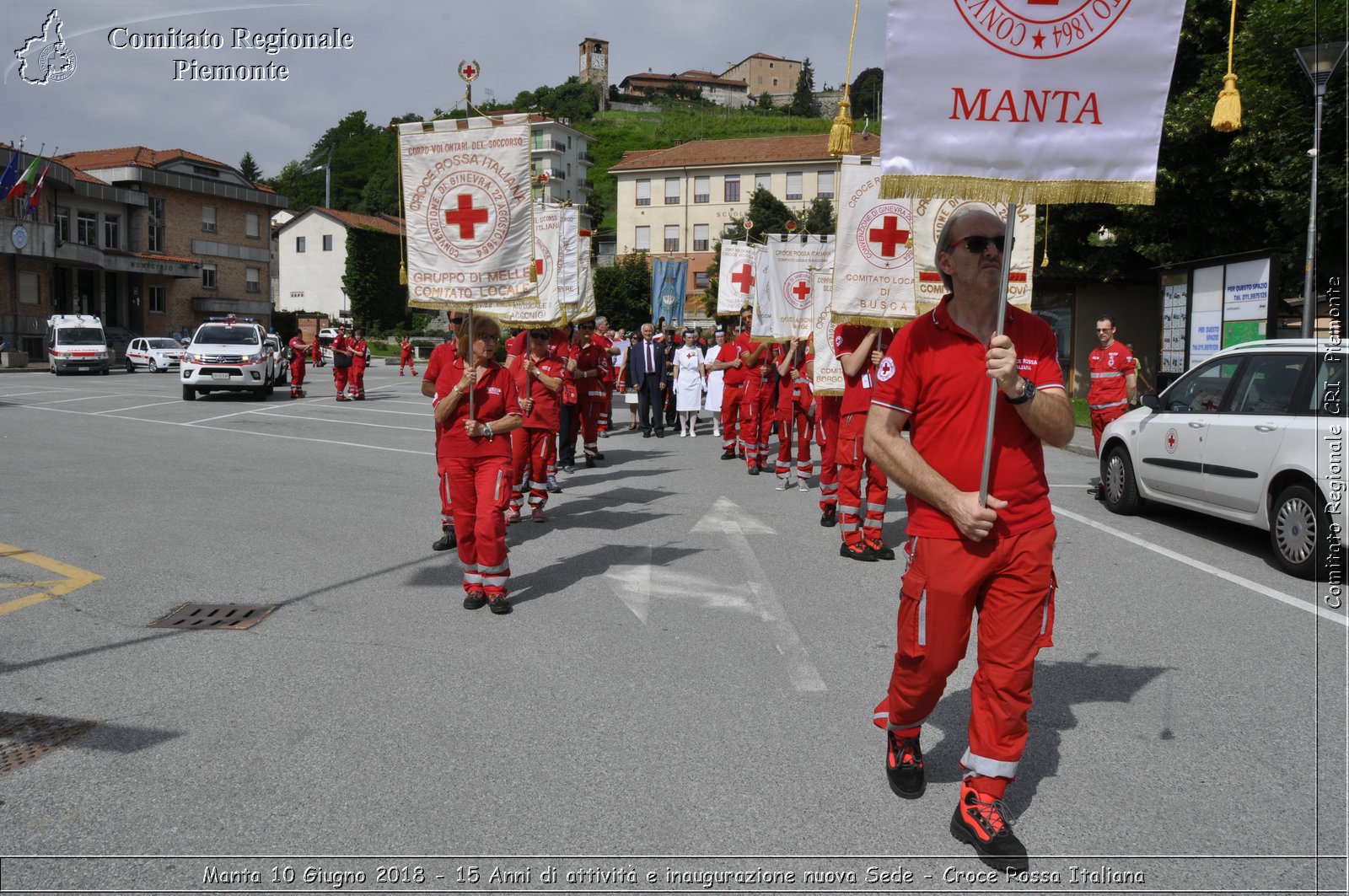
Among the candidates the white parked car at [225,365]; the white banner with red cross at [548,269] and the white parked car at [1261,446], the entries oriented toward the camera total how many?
2

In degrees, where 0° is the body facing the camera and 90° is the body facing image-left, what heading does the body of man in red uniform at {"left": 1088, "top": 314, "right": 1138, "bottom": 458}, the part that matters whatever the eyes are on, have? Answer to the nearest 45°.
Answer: approximately 45°

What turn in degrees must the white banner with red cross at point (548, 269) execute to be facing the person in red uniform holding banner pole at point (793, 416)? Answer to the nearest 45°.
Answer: approximately 90° to its left

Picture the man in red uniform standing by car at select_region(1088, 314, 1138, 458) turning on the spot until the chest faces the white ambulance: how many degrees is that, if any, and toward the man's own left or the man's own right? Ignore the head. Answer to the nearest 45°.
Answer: approximately 90° to the man's own right

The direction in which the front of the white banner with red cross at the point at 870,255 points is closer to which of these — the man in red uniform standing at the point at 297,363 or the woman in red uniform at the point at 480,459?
the woman in red uniform

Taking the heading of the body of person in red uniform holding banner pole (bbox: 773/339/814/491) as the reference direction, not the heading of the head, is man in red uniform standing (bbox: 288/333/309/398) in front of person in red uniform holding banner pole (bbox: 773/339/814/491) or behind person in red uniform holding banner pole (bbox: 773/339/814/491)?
behind

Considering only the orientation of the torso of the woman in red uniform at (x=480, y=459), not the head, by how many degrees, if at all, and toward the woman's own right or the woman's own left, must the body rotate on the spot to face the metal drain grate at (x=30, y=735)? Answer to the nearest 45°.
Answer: approximately 45° to the woman's own right

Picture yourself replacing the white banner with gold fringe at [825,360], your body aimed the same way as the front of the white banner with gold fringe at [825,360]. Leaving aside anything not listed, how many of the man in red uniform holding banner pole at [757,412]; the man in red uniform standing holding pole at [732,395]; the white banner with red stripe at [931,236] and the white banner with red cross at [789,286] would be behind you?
3

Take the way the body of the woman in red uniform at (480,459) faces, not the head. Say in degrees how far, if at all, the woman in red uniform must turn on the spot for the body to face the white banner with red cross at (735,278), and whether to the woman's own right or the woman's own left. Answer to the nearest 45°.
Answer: approximately 180°
